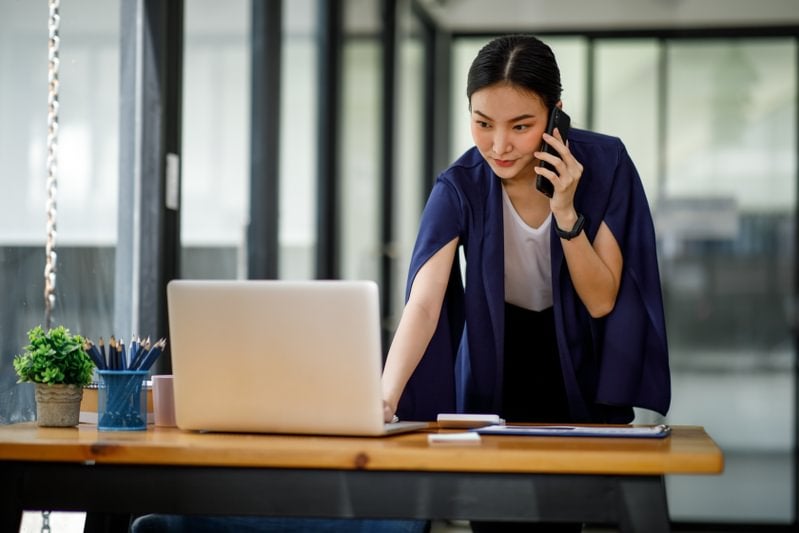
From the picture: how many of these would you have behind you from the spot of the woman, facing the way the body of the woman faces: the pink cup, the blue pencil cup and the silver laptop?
0

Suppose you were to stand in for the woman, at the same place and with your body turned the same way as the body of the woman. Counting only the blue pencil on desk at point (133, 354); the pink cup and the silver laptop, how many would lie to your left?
0

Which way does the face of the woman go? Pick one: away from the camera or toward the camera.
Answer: toward the camera

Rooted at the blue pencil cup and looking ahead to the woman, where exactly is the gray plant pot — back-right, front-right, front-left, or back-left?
back-left

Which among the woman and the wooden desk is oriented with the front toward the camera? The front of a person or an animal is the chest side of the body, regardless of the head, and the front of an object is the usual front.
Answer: the woman

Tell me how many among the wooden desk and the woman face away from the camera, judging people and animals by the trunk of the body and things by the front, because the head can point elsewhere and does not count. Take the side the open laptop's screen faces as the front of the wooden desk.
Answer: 1

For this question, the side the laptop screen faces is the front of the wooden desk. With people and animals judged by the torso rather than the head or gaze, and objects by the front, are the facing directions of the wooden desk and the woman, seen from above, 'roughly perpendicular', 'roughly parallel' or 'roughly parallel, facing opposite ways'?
roughly parallel, facing opposite ways

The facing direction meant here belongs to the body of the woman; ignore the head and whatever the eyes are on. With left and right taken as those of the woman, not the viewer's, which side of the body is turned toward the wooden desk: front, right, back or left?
front

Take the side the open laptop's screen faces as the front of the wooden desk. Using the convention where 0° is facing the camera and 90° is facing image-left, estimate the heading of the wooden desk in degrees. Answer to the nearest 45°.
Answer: approximately 180°

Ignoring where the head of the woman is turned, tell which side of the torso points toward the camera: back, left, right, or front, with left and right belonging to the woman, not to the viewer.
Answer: front
